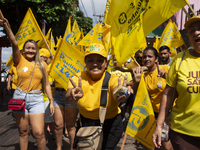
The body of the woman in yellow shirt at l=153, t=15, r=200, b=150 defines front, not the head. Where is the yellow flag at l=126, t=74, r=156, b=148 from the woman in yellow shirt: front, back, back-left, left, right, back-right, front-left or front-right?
back-right

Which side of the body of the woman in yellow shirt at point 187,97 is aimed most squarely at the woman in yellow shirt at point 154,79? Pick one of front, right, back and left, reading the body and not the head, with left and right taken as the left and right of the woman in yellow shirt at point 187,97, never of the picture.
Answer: back

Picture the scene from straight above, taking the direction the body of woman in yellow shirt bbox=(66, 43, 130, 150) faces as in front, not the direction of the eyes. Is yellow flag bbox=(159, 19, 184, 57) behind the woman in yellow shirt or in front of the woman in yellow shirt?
behind

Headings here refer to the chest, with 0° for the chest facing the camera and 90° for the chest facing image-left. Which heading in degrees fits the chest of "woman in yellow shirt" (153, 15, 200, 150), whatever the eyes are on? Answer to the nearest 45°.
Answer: approximately 0°

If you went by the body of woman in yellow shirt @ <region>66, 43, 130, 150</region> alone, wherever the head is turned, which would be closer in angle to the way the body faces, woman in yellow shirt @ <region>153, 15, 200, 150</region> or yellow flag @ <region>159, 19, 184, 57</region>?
the woman in yellow shirt

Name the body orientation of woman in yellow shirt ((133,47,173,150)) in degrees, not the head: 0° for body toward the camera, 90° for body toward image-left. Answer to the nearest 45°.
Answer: approximately 45°

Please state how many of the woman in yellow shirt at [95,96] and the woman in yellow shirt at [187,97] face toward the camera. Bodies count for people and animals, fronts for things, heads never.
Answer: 2

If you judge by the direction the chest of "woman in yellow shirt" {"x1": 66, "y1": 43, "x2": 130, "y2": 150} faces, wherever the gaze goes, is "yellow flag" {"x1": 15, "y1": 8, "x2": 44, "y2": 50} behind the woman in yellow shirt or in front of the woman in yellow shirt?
behind
